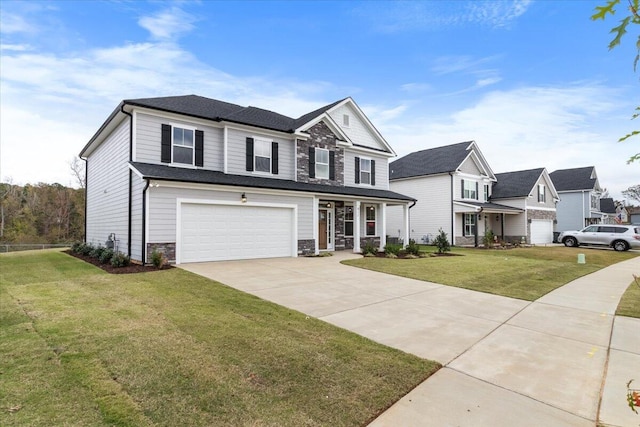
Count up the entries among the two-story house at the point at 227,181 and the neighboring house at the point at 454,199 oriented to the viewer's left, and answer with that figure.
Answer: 0

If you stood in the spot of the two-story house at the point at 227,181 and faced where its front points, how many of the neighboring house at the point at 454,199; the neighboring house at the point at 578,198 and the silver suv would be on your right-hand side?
0

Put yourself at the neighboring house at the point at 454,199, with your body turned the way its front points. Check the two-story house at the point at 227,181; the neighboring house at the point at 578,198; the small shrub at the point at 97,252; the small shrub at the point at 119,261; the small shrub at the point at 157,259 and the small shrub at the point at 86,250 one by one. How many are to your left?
1

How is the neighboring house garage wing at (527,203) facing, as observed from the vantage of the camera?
facing the viewer and to the right of the viewer

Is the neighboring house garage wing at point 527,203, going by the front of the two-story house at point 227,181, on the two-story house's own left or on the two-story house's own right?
on the two-story house's own left

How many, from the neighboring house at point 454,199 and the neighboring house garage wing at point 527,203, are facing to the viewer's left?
0

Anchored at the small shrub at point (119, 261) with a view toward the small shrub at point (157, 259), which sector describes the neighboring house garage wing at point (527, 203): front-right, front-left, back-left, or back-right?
front-left

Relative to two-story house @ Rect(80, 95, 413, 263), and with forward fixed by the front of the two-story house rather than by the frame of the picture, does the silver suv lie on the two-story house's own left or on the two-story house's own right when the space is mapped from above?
on the two-story house's own left

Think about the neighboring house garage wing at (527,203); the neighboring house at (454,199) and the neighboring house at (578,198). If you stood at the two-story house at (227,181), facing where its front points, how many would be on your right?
0

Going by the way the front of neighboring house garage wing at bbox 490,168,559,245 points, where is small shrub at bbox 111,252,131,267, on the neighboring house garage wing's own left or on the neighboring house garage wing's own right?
on the neighboring house garage wing's own right

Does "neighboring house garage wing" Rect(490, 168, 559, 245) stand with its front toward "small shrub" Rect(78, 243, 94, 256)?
no

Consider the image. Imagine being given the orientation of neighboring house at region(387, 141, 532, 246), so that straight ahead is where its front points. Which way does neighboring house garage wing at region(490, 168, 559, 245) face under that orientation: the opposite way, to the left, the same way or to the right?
the same way

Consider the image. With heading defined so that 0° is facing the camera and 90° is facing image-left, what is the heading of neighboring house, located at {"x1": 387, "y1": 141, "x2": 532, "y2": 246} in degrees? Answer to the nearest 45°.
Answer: approximately 315°

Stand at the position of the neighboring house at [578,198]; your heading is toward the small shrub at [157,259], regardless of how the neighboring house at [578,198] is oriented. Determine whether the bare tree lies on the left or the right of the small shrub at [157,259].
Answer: right

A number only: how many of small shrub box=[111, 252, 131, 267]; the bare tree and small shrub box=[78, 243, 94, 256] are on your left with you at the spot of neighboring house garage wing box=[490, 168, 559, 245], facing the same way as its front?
0

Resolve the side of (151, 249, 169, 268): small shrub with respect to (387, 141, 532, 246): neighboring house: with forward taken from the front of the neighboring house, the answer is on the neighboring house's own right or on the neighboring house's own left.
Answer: on the neighboring house's own right

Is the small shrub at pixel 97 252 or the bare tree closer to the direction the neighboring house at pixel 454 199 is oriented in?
the small shrub

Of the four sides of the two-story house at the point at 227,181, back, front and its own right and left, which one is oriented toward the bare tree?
back

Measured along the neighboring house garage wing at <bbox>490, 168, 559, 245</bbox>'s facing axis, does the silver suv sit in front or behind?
in front

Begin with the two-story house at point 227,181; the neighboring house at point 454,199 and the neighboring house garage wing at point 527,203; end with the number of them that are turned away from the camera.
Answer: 0
